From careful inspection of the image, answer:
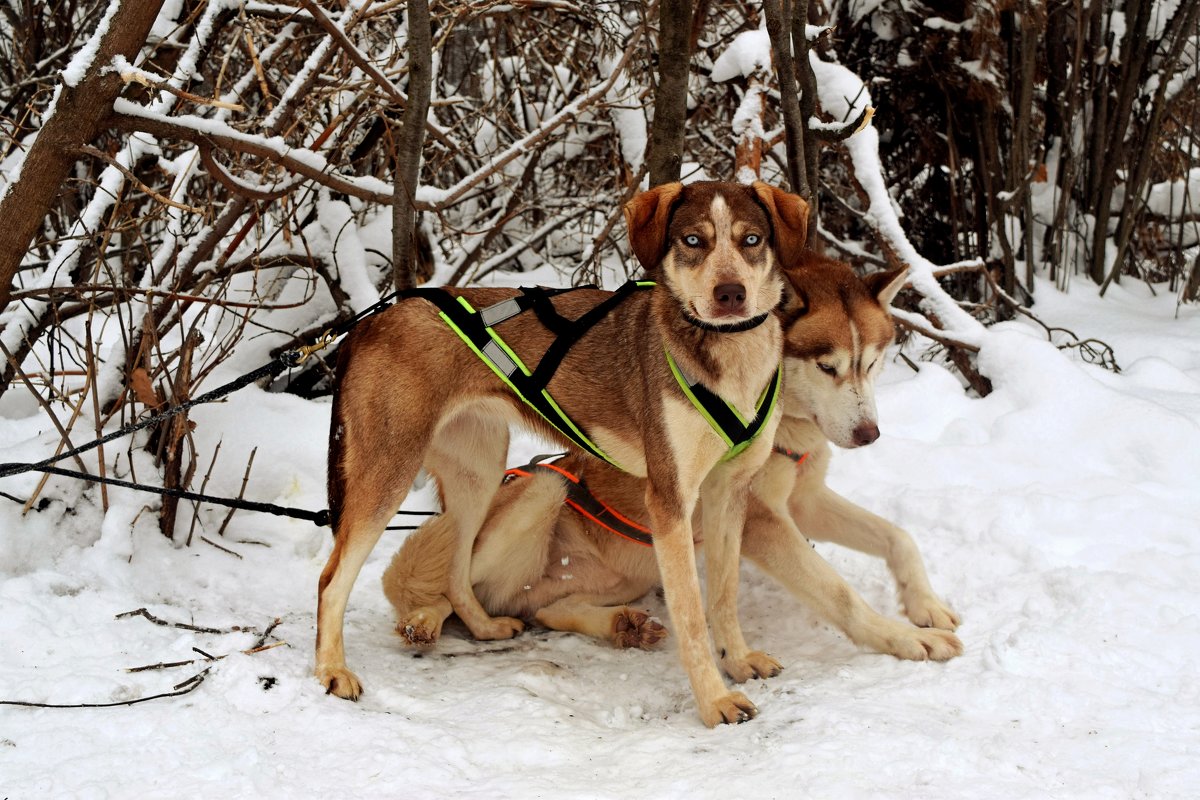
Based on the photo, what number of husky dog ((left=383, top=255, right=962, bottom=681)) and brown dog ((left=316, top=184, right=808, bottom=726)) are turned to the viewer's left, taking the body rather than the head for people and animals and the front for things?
0

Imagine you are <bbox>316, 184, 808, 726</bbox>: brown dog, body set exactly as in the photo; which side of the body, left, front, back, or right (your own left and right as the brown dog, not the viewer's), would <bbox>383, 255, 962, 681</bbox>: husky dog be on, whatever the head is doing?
left

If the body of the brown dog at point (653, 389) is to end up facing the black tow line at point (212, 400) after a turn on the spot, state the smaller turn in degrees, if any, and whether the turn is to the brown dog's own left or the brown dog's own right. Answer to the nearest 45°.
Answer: approximately 135° to the brown dog's own right

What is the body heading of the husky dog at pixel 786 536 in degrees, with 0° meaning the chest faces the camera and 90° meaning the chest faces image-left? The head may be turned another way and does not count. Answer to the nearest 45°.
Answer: approximately 270°

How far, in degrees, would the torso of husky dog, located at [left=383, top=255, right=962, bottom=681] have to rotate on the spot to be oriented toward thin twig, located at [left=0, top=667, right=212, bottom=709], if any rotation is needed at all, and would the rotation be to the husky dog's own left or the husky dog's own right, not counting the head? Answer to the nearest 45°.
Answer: approximately 135° to the husky dog's own right

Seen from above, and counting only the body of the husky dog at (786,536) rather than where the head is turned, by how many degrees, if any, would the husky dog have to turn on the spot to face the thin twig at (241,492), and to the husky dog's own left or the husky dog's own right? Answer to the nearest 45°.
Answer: approximately 180°

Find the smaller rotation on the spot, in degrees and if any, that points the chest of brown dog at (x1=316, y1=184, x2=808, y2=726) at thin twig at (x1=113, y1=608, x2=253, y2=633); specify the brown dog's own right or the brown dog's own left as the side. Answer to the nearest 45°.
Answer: approximately 135° to the brown dog's own right

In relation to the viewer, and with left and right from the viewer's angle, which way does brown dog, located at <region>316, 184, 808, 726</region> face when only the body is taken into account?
facing the viewer and to the right of the viewer
